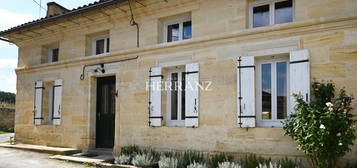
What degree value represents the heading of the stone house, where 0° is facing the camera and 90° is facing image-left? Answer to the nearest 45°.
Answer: approximately 45°

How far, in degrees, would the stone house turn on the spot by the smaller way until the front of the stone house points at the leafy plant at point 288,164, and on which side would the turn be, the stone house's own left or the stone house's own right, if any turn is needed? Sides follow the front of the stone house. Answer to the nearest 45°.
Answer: approximately 90° to the stone house's own left

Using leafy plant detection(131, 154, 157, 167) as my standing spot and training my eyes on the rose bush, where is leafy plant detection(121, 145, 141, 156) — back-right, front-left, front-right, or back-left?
back-left

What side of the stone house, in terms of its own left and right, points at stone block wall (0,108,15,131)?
right
